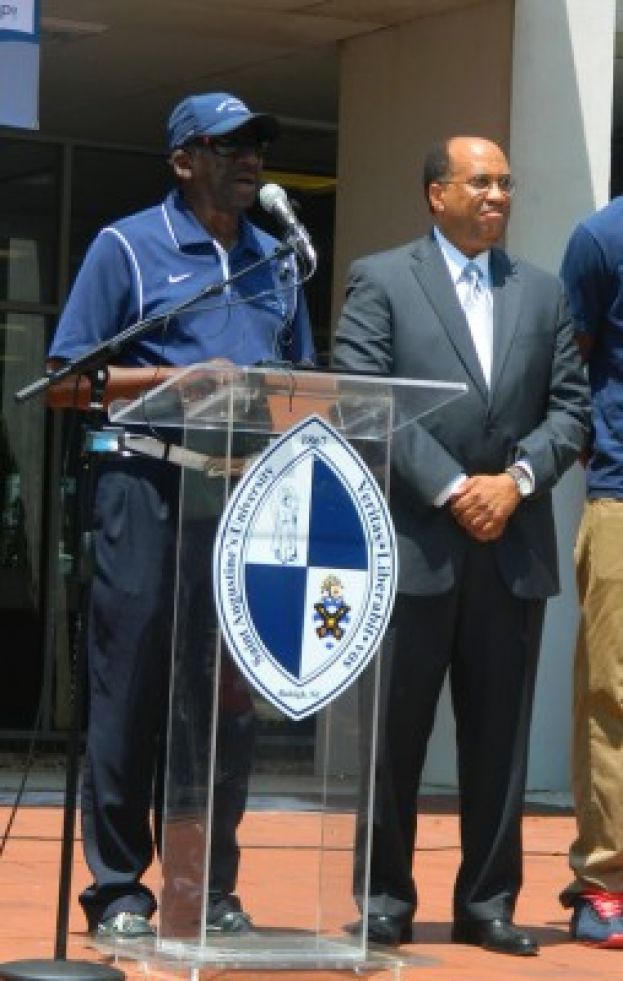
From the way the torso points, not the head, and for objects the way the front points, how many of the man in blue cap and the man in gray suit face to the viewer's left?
0

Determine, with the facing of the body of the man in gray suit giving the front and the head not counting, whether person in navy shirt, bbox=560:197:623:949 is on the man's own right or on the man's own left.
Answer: on the man's own left

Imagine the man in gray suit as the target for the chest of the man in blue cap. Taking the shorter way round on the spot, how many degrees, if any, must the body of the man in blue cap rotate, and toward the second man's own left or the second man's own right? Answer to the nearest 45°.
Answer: approximately 45° to the second man's own left

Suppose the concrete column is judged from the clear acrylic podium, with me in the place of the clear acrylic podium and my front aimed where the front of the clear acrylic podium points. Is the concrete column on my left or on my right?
on my left

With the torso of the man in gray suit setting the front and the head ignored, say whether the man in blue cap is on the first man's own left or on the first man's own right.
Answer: on the first man's own right

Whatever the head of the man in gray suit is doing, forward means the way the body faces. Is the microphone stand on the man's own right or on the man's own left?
on the man's own right

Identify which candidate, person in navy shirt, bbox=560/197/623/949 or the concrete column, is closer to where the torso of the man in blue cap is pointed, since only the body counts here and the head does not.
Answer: the person in navy shirt

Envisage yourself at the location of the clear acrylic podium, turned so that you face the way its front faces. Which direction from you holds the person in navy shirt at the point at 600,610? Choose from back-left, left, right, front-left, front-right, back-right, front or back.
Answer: left

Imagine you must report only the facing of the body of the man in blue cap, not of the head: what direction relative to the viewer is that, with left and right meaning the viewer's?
facing the viewer and to the right of the viewer

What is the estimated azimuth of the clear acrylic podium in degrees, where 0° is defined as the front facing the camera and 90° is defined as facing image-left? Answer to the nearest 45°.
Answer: approximately 315°
